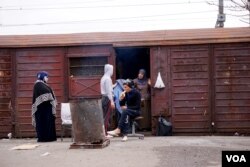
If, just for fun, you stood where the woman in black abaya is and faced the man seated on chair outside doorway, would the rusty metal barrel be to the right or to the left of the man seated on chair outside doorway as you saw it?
right

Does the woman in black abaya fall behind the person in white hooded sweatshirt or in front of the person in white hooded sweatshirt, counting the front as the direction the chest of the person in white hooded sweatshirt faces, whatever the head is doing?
behind

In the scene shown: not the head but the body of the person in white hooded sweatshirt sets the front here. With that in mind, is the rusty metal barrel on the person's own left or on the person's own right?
on the person's own right

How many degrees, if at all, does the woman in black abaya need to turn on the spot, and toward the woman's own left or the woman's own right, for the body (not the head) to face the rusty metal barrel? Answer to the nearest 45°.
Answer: approximately 45° to the woman's own right

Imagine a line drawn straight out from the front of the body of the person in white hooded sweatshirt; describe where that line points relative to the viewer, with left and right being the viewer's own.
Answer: facing to the right of the viewer

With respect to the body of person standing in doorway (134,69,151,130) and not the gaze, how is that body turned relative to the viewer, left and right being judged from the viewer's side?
facing the viewer and to the left of the viewer

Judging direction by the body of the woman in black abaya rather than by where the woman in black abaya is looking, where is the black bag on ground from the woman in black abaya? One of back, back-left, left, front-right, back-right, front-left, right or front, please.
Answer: front

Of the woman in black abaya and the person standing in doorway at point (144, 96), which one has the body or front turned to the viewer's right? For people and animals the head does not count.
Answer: the woman in black abaya

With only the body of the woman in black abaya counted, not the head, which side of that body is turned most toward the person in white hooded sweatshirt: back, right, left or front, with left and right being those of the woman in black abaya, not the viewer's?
front

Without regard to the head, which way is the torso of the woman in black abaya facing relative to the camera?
to the viewer's right

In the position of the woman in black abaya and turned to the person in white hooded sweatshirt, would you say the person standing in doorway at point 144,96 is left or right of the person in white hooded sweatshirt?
left
